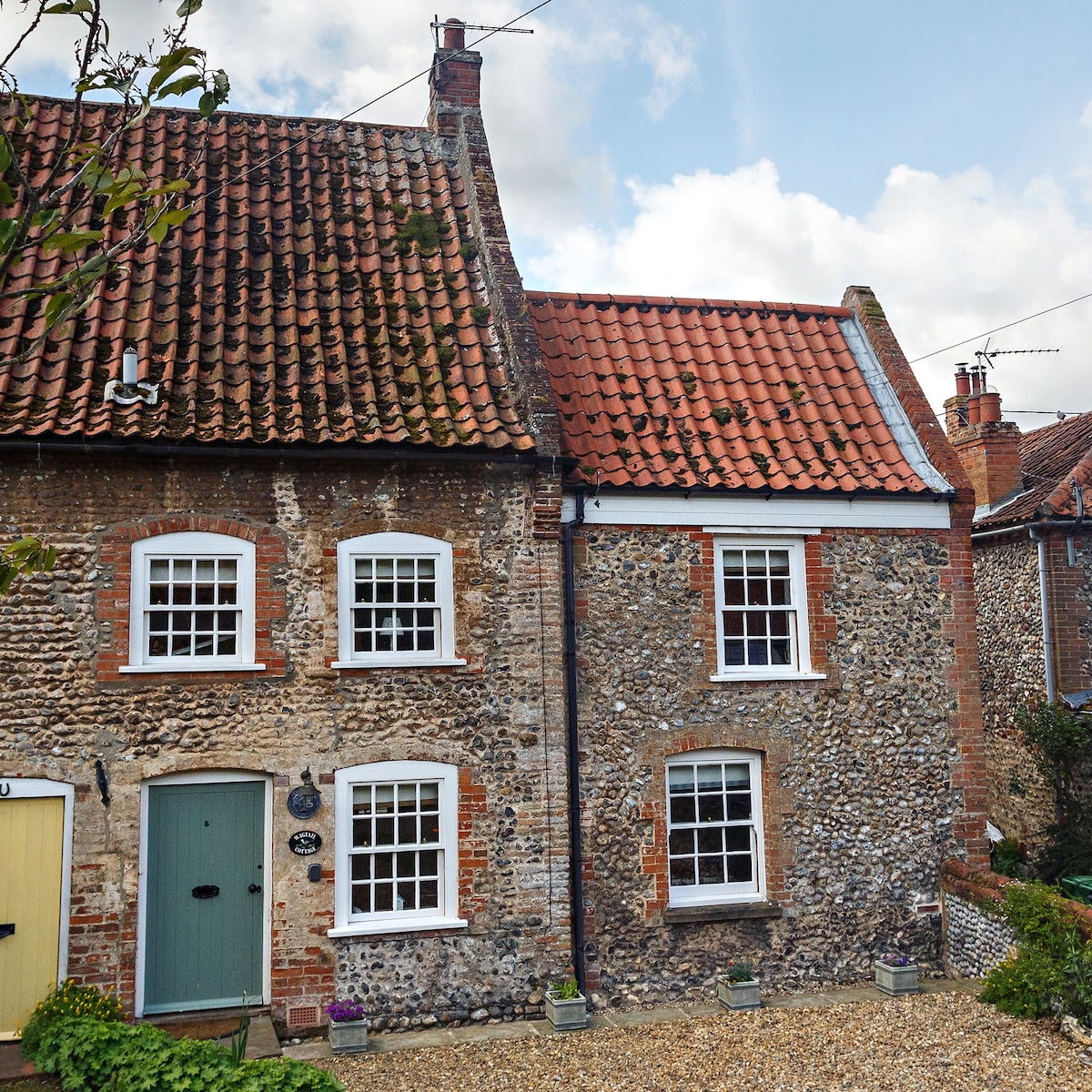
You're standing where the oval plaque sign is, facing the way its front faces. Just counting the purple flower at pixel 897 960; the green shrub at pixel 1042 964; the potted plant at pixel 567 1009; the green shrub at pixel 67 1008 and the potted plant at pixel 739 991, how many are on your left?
4

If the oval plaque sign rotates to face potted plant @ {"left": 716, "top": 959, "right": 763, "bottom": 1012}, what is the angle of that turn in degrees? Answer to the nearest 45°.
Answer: approximately 90° to its left

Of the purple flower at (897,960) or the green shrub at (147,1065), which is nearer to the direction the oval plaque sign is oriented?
the green shrub

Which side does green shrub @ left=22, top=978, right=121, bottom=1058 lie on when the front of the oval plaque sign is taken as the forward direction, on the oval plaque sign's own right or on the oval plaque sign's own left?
on the oval plaque sign's own right

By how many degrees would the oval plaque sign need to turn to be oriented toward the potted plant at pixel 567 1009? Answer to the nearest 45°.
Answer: approximately 90° to its left

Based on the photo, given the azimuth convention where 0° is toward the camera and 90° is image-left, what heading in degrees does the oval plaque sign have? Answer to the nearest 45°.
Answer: approximately 0°

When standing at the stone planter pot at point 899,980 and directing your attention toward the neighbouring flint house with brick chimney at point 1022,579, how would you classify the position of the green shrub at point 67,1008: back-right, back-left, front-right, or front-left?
back-left

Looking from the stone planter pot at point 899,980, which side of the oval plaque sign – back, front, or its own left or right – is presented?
left

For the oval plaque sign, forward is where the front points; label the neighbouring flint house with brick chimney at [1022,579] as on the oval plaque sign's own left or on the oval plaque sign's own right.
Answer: on the oval plaque sign's own left
